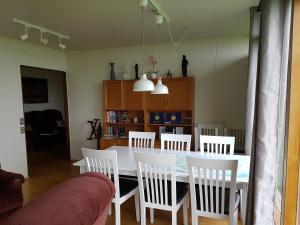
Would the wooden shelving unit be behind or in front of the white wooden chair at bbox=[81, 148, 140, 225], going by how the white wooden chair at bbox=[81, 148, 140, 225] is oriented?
in front

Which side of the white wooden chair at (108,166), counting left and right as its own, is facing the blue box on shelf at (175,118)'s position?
front

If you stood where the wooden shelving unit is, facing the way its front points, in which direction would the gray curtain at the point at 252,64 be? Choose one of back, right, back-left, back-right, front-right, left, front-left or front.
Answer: front-left

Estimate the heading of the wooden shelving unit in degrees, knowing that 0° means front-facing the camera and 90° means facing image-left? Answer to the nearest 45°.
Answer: approximately 0°

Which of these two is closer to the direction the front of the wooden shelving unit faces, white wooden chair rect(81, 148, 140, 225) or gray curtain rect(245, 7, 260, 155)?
the white wooden chair

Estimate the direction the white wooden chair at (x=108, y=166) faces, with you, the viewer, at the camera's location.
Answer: facing away from the viewer and to the right of the viewer

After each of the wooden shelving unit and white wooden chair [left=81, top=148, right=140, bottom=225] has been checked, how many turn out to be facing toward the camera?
1

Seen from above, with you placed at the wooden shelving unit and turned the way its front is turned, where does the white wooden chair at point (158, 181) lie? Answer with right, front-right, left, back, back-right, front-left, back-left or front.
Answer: front

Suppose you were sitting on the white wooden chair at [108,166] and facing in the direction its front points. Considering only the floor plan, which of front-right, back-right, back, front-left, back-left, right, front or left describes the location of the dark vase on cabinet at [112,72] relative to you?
front-left

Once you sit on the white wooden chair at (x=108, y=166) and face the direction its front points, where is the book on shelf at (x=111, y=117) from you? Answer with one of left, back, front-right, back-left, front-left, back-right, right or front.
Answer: front-left

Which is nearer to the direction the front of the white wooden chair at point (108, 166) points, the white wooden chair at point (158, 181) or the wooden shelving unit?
the wooden shelving unit

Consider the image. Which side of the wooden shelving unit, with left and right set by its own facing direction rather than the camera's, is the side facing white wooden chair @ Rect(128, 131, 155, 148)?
front
